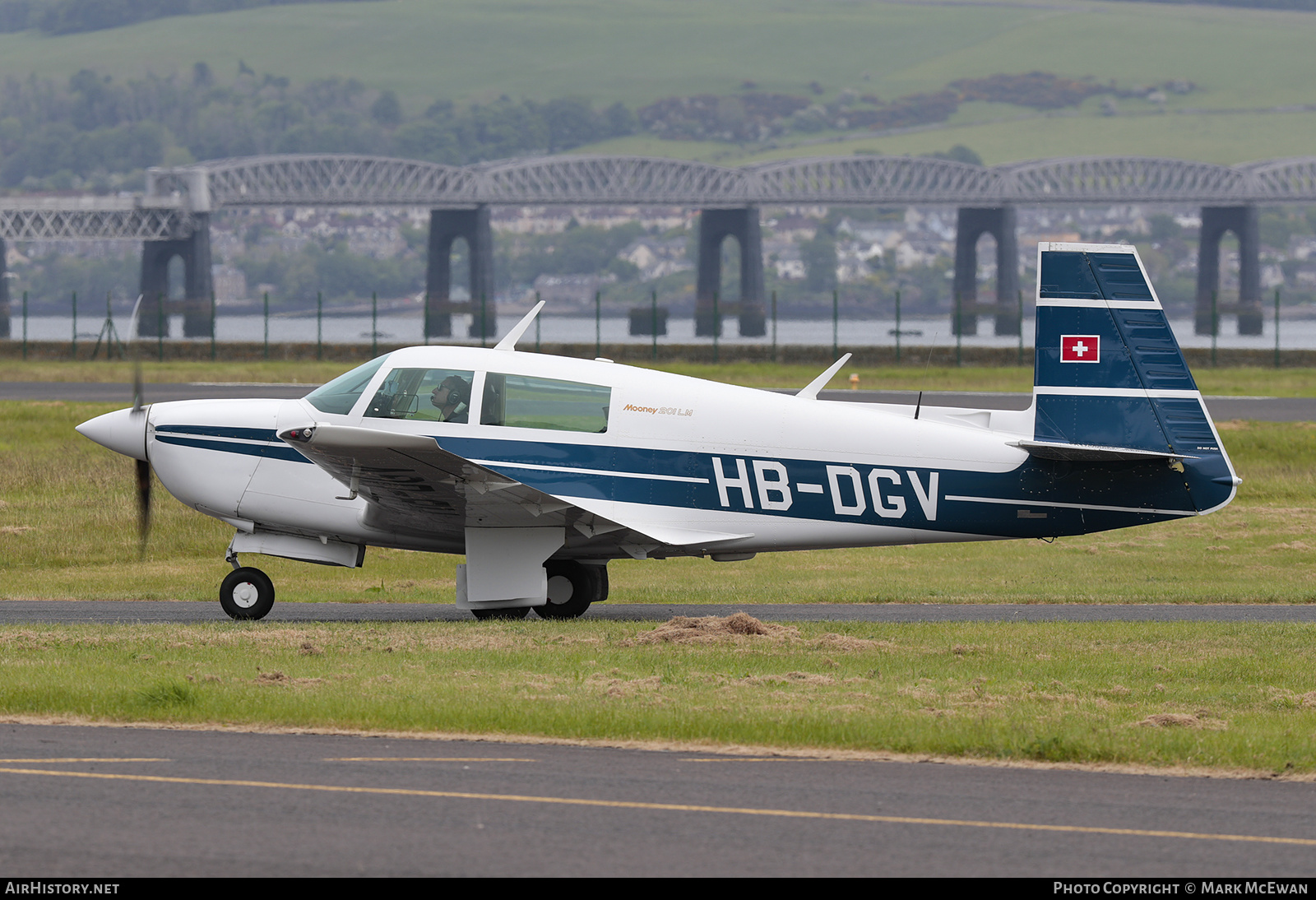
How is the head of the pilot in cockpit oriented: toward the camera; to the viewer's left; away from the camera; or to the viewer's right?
to the viewer's left

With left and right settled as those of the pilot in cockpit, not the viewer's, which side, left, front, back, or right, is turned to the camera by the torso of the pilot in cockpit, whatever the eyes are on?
left

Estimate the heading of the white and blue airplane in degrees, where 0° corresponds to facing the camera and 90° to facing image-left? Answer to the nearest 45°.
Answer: approximately 90°
